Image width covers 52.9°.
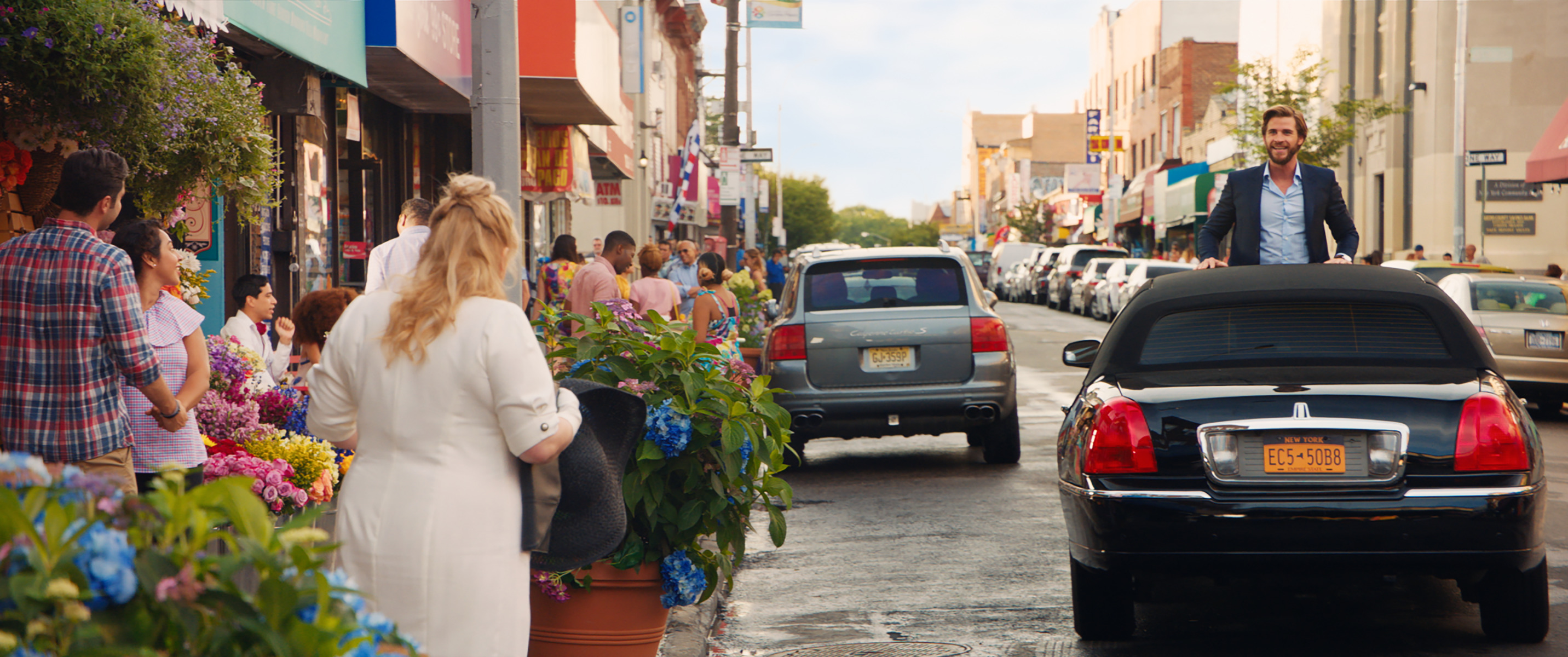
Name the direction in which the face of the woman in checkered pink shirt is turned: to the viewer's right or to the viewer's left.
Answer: to the viewer's right

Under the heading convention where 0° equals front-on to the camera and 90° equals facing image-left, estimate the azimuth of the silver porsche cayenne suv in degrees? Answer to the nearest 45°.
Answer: approximately 180°

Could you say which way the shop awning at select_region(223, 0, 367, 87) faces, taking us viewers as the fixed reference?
facing the viewer and to the right of the viewer

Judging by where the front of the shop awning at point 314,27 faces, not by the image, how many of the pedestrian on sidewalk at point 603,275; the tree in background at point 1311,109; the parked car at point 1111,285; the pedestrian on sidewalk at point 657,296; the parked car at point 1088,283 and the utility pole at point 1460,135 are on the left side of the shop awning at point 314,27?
6

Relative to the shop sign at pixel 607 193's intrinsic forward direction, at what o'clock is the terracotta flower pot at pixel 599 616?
The terracotta flower pot is roughly at 12 o'clock from the shop sign.

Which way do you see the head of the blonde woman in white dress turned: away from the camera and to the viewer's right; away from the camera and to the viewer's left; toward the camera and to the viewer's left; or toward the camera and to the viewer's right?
away from the camera and to the viewer's right

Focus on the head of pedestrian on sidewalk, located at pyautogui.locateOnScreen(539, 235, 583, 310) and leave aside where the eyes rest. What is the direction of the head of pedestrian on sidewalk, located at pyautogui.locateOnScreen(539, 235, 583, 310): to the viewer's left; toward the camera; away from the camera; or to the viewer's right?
away from the camera

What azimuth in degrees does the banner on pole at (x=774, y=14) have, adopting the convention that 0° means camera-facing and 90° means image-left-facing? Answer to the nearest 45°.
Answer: approximately 0°

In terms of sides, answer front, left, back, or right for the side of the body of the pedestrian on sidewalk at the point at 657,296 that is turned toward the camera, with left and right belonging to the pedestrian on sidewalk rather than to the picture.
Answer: back

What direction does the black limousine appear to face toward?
away from the camera

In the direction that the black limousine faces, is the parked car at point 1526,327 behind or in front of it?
in front

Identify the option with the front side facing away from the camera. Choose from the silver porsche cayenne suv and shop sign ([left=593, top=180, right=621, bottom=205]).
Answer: the silver porsche cayenne suv

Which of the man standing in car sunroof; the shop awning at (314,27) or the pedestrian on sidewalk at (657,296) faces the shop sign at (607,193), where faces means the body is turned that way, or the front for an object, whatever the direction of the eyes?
the pedestrian on sidewalk
